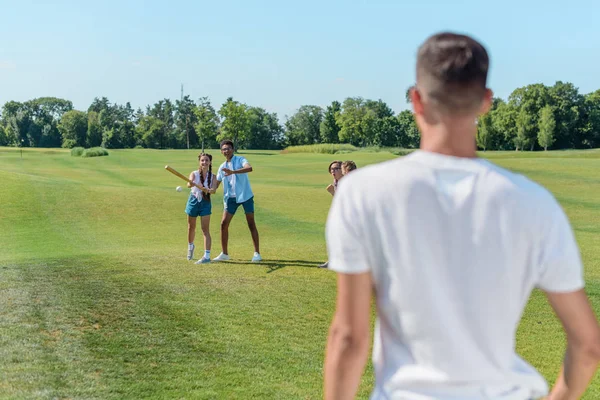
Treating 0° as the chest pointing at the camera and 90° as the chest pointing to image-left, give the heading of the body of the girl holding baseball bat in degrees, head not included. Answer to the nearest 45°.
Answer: approximately 0°
